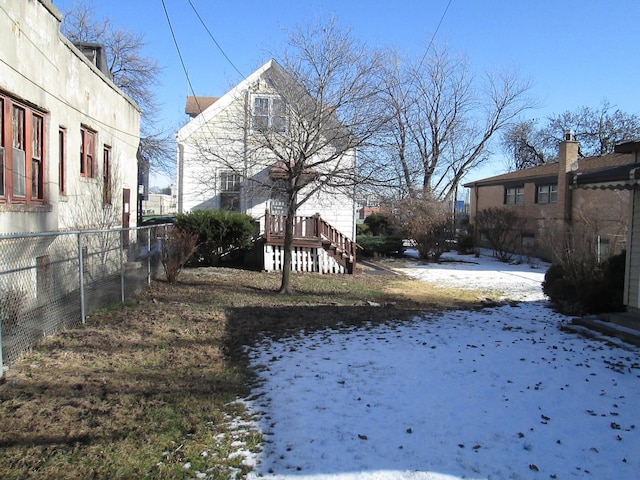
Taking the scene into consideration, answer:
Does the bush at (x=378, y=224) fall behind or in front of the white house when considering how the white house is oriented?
behind

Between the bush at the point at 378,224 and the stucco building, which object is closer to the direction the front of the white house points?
the stucco building

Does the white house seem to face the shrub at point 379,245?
no

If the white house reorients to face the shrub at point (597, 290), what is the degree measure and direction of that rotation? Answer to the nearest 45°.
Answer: approximately 45° to its left

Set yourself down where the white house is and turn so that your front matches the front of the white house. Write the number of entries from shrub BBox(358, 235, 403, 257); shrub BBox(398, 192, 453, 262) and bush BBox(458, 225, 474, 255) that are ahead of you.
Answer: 0

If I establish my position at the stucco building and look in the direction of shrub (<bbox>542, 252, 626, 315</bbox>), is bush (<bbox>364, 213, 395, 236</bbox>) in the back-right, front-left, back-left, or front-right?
front-left

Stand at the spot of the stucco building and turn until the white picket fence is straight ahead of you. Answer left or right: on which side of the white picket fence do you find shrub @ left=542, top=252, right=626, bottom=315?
right

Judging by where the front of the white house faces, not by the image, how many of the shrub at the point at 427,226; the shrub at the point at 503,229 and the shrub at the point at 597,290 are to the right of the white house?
0

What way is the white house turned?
toward the camera

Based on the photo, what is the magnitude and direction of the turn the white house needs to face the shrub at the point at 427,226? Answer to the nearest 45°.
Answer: approximately 135° to its left

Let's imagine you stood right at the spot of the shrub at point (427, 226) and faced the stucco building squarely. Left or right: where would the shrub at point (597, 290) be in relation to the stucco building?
left

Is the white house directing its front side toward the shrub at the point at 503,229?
no
